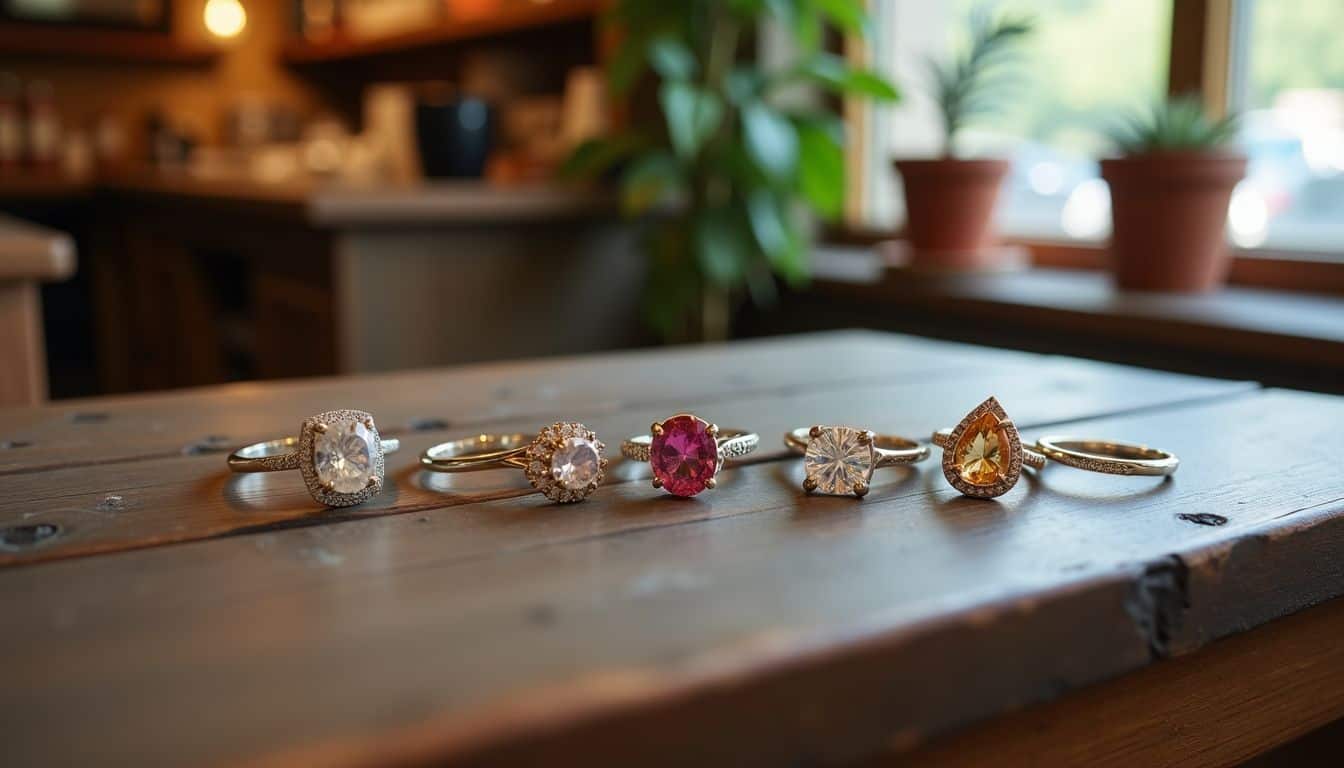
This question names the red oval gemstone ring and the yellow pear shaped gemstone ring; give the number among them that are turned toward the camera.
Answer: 2

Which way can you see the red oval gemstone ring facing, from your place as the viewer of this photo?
facing the viewer

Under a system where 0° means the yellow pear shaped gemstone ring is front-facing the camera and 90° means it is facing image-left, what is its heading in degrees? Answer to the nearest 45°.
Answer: approximately 0°

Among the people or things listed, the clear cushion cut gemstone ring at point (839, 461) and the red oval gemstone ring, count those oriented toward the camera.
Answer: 2

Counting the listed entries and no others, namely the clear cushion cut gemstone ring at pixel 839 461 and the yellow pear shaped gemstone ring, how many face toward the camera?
2

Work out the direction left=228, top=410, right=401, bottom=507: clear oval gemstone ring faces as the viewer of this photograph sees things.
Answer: facing the viewer and to the right of the viewer

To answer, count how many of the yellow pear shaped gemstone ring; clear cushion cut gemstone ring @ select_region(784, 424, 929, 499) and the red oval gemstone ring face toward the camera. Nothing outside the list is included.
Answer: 3

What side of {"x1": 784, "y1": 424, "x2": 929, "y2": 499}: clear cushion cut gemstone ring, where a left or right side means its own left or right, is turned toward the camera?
front

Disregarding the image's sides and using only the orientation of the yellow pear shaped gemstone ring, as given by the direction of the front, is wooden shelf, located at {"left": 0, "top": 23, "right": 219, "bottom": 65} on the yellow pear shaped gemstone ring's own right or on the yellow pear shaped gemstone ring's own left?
on the yellow pear shaped gemstone ring's own right
